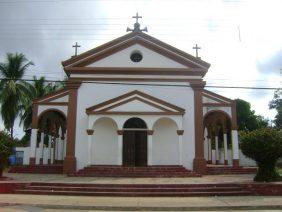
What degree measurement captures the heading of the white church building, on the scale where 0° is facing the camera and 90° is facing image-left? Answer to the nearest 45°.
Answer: approximately 0°

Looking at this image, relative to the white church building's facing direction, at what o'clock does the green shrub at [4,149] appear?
The green shrub is roughly at 2 o'clock from the white church building.

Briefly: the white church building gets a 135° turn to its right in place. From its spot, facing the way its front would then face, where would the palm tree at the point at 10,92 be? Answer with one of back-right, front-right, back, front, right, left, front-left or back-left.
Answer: front

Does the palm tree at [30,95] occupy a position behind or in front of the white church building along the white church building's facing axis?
behind

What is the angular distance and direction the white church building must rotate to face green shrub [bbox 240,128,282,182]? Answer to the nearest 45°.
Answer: approximately 45° to its left
